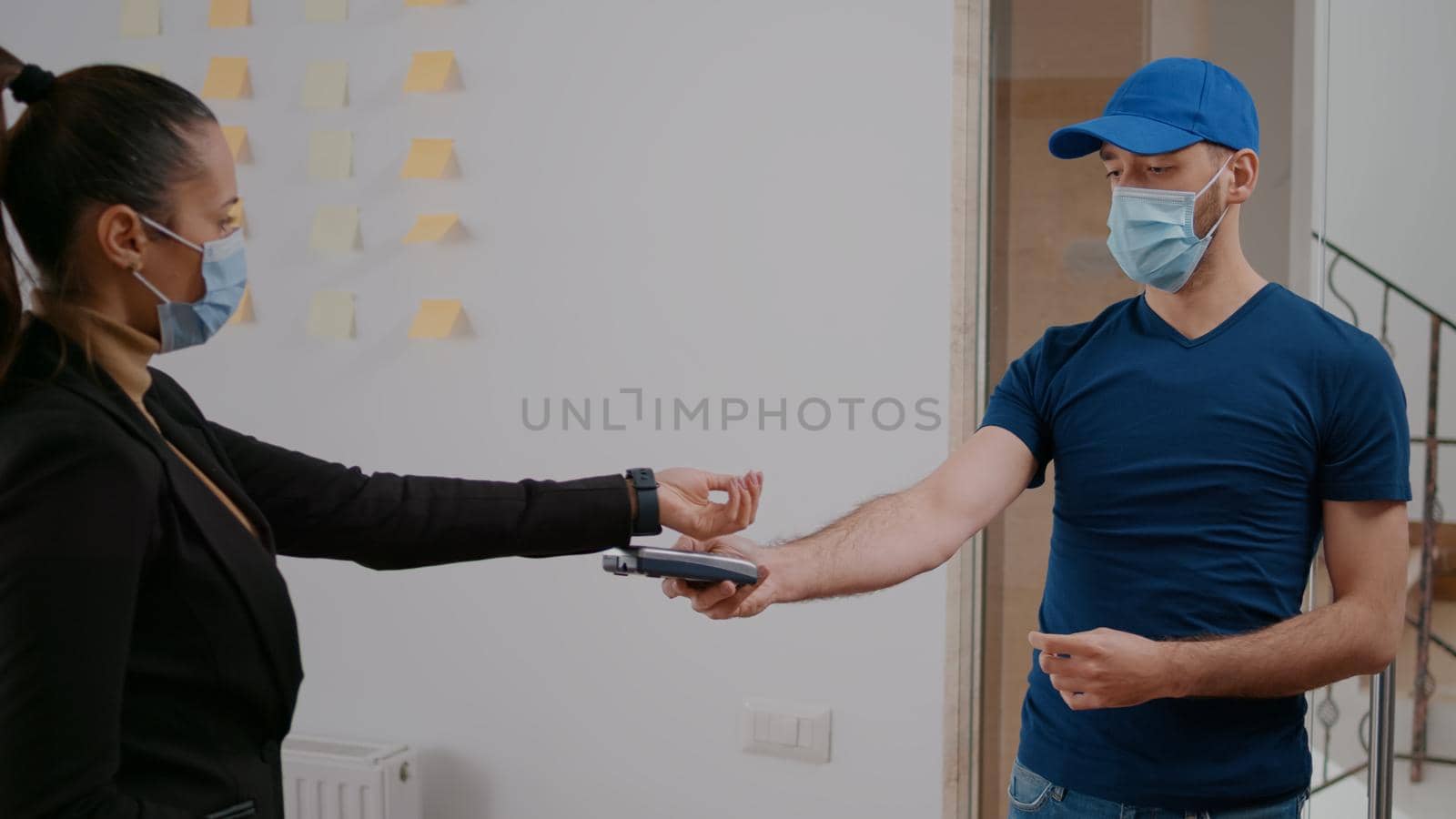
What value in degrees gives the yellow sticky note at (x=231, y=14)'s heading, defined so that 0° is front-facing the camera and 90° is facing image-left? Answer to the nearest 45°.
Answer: approximately 0°

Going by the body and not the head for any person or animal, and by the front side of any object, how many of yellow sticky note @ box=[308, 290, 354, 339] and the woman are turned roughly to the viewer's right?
1

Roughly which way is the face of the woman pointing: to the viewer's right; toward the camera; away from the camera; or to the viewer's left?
to the viewer's right

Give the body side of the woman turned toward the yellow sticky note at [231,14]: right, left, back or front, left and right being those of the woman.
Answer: left
